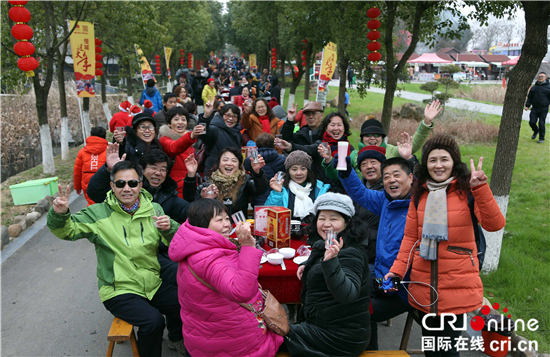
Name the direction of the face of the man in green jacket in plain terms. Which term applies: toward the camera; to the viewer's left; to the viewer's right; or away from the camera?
toward the camera

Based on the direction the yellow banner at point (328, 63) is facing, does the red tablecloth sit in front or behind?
in front

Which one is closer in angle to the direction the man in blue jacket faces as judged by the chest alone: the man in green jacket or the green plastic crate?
the man in green jacket

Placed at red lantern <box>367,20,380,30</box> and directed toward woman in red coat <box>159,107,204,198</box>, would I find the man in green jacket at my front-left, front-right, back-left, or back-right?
front-left

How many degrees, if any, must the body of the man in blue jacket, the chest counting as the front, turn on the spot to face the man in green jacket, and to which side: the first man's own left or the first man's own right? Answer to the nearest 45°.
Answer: approximately 45° to the first man's own right

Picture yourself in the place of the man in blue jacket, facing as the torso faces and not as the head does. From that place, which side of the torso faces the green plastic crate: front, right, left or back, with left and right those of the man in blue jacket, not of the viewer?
right

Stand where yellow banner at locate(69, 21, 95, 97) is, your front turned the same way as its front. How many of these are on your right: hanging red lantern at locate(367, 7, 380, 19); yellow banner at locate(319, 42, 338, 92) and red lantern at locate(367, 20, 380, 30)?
0

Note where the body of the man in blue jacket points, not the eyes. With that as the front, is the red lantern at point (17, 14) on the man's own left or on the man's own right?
on the man's own right

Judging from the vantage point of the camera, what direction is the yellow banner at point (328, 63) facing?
facing the viewer

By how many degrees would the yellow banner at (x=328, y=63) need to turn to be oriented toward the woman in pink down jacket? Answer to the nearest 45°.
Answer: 0° — it already faces them

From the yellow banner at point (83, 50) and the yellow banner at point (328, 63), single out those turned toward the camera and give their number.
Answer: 2

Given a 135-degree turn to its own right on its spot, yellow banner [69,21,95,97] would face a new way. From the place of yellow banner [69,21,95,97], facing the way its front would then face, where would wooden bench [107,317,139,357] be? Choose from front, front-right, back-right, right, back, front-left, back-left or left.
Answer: back-left

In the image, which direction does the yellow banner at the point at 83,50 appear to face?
toward the camera

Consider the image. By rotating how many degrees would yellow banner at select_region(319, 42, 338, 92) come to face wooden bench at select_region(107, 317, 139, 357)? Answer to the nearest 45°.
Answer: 0° — it already faces it

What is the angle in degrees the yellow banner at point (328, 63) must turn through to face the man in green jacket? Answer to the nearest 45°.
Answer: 0° — it already faces them

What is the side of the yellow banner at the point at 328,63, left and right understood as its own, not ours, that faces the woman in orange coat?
front

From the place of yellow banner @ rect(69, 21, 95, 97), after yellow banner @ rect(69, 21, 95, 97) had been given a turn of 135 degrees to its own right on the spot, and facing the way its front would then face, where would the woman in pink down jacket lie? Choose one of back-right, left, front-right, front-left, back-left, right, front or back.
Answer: back-left
